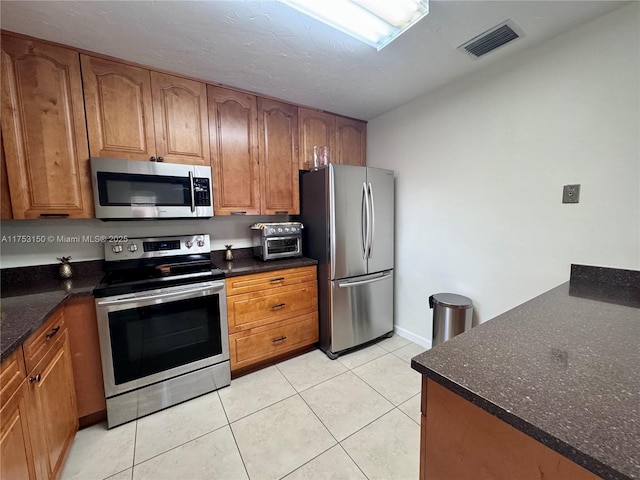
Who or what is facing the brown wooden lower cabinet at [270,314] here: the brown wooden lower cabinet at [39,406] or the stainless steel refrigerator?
the brown wooden lower cabinet at [39,406]

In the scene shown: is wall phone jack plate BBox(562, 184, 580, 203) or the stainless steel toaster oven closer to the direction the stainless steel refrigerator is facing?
the wall phone jack plate

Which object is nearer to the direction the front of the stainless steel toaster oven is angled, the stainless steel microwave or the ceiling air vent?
the ceiling air vent

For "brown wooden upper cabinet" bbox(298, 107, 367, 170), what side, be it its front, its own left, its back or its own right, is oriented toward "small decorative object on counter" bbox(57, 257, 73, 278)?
right

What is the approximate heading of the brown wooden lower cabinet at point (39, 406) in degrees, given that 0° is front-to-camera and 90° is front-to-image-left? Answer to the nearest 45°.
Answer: approximately 270°

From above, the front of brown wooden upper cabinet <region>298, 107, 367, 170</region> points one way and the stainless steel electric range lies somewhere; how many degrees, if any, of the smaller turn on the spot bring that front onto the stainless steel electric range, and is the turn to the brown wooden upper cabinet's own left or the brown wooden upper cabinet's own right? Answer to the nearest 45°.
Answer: approximately 90° to the brown wooden upper cabinet's own right

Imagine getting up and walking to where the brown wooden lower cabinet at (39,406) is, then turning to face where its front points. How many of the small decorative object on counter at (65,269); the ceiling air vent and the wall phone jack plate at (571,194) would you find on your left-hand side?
1

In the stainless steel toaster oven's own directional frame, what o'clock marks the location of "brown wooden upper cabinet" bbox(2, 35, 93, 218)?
The brown wooden upper cabinet is roughly at 4 o'clock from the stainless steel toaster oven.

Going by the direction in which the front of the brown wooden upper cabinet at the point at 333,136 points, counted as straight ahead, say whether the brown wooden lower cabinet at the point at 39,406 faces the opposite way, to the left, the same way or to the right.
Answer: to the left

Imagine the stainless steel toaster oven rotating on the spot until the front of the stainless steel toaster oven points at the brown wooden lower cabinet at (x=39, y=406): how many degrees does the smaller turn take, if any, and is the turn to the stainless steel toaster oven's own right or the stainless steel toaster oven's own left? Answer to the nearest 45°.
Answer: approximately 90° to the stainless steel toaster oven's own right

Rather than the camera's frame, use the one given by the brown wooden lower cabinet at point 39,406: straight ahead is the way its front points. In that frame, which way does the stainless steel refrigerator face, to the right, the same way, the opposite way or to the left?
to the right
